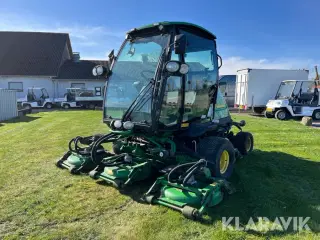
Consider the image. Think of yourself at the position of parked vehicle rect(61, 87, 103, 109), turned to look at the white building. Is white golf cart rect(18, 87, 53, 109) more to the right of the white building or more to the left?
left

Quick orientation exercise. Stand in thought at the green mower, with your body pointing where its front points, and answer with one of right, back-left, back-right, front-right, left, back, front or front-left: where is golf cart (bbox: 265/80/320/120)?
back

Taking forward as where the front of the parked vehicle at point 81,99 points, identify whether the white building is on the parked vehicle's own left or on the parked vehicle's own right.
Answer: on the parked vehicle's own right

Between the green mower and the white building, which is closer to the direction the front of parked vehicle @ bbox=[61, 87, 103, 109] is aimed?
the white building

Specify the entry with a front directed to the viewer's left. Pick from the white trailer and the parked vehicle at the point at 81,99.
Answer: the parked vehicle

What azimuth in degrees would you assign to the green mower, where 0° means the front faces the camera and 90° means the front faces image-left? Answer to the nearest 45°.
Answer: approximately 45°

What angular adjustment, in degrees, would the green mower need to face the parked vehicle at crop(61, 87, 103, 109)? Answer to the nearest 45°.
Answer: approximately 135° to its right

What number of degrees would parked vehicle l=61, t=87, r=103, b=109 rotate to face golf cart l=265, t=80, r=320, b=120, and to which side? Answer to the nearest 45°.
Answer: approximately 135° to its left

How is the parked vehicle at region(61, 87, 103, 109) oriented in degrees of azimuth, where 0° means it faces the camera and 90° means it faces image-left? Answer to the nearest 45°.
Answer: approximately 90°
